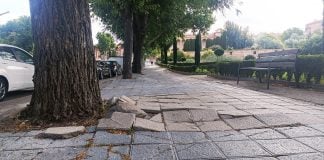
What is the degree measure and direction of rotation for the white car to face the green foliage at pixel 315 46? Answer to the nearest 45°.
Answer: approximately 45° to its right

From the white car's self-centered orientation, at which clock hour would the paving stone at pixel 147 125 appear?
The paving stone is roughly at 4 o'clock from the white car.

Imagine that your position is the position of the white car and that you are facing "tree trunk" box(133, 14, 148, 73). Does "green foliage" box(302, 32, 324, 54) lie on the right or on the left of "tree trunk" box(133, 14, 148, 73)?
right

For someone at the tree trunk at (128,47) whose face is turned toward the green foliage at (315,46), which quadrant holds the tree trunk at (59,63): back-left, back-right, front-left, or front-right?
back-right

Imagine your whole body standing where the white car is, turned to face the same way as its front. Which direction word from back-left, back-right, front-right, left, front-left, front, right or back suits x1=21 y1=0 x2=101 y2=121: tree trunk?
back-right

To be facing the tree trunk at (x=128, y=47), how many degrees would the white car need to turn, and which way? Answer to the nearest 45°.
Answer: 0° — it already faces it

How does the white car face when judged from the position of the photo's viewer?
facing away from the viewer and to the right of the viewer
